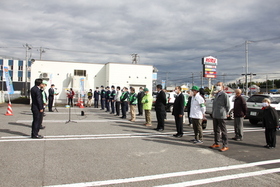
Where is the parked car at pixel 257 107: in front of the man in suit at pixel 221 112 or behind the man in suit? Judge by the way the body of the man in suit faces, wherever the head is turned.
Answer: behind

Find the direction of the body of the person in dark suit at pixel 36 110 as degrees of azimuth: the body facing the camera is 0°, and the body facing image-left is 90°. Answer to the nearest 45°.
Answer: approximately 270°

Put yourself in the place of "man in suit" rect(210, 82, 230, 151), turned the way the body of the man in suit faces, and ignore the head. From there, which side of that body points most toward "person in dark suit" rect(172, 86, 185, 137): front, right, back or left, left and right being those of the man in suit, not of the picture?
right

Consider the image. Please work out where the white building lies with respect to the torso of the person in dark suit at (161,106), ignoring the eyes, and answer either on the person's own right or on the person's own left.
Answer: on the person's own right

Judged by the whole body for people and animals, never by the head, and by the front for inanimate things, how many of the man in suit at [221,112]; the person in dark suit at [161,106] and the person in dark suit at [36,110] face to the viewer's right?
1

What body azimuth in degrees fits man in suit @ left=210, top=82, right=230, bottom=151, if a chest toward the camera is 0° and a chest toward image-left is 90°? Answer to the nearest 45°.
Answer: approximately 45°
